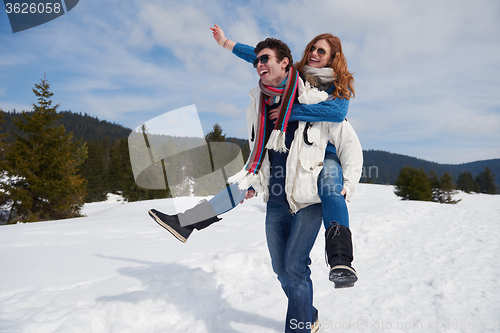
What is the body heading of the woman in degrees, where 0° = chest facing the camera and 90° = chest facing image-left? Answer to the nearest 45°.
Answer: approximately 45°

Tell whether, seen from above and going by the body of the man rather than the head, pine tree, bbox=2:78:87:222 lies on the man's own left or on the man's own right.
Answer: on the man's own right

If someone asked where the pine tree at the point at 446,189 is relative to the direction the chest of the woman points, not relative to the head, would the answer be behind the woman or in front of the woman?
behind

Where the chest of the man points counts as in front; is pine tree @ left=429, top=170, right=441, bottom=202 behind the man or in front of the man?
behind

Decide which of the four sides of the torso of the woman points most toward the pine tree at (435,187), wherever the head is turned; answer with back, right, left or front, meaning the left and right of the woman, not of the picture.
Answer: back

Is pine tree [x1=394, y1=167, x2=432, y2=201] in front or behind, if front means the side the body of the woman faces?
behind

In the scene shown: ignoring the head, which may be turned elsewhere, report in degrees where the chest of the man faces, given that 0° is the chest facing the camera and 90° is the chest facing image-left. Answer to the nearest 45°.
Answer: approximately 45°

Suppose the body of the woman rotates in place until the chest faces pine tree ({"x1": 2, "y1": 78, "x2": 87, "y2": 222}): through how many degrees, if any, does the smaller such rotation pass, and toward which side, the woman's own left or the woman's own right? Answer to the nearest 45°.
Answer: approximately 90° to the woman's own right
